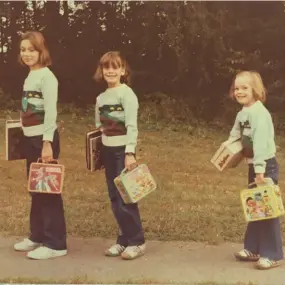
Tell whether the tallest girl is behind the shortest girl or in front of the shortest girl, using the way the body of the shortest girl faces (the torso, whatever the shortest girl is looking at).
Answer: in front

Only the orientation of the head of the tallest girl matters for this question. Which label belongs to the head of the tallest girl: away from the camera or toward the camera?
toward the camera

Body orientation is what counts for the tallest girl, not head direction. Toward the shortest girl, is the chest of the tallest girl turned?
no

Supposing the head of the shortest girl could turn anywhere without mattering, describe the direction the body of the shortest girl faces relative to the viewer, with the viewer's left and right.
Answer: facing the viewer and to the left of the viewer

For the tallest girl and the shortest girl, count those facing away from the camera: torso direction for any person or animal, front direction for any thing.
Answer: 0
